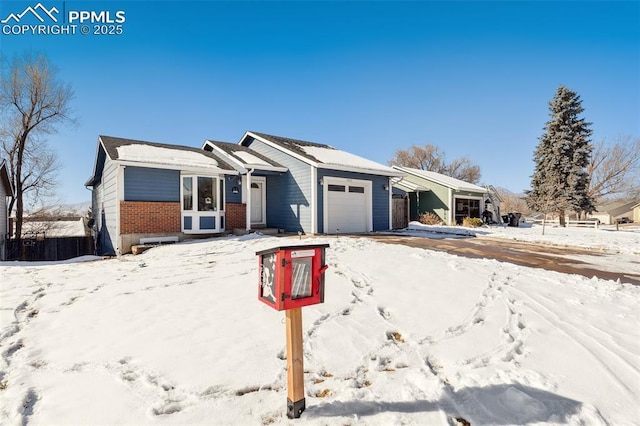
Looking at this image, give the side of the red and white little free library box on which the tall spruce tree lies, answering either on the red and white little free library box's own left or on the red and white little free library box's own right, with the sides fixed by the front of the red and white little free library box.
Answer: on the red and white little free library box's own left

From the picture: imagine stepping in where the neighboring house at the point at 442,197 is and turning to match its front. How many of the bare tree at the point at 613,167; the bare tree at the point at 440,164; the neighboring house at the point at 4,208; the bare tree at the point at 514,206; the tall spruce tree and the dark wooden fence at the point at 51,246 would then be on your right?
2

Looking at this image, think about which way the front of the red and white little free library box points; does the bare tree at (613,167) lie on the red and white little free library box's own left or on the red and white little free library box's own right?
on the red and white little free library box's own left

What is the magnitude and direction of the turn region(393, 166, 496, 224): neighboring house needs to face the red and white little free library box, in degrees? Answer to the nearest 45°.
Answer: approximately 45° to its right

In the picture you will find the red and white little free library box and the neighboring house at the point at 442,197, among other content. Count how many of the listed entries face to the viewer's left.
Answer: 0

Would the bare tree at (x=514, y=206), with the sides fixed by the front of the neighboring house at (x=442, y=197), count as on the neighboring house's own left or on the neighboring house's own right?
on the neighboring house's own left

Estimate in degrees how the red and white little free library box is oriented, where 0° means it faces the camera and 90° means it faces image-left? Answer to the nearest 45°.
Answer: approximately 315°

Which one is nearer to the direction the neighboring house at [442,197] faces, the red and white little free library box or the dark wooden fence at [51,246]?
the red and white little free library box

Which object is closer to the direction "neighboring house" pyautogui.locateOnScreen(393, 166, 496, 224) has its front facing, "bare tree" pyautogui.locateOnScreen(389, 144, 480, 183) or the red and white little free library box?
the red and white little free library box

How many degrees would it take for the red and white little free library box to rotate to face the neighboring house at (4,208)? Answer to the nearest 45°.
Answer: approximately 180°

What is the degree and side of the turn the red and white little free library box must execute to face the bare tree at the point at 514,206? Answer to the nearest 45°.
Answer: approximately 90° to its left

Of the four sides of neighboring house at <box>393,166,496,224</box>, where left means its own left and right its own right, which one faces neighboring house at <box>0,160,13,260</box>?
right

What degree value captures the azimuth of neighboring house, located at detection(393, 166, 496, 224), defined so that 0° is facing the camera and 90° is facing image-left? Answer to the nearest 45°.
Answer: approximately 315°

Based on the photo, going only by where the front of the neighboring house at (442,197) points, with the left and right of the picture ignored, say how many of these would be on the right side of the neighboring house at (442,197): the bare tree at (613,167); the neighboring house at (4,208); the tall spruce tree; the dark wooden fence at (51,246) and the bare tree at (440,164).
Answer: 2

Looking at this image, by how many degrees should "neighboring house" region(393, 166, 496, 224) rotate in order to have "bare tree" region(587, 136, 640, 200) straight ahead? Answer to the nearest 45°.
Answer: approximately 90° to its left

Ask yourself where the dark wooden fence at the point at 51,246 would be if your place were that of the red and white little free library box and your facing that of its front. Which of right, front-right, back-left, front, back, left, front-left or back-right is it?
back

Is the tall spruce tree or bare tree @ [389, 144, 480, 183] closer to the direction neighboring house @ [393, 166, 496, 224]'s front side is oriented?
the tall spruce tree

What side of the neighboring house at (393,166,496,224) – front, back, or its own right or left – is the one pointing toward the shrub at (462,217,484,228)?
front

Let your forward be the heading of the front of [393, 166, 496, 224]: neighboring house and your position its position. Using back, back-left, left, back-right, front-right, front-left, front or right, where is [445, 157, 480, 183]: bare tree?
back-left
